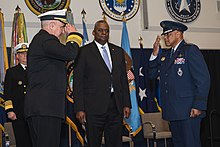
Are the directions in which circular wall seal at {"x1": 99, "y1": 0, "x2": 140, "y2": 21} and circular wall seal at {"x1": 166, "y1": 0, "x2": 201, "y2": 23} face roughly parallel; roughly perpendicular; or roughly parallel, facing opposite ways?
roughly parallel

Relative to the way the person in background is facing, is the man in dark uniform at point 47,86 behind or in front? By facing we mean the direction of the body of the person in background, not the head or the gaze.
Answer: in front

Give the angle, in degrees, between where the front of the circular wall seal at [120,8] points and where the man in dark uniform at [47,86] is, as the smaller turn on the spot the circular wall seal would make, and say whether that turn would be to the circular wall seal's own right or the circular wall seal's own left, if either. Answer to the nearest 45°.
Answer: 0° — it already faces them

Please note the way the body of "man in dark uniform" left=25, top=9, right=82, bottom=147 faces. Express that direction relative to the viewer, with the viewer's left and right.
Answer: facing to the right of the viewer

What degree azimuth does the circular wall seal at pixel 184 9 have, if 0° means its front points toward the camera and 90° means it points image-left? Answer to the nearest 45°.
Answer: approximately 0°

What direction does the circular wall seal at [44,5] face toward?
toward the camera

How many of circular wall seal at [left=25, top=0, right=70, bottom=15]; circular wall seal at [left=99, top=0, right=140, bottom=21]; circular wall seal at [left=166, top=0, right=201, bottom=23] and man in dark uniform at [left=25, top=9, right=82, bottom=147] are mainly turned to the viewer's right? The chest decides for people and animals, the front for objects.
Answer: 1

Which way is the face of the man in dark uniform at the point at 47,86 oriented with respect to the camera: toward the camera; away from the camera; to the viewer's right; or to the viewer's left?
to the viewer's right

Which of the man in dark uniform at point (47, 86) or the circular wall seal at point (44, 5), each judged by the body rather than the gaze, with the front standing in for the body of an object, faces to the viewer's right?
the man in dark uniform

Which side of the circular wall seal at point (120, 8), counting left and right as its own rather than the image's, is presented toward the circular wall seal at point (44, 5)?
right

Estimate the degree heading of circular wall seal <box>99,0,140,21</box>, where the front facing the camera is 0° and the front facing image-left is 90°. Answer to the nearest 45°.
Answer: approximately 0°

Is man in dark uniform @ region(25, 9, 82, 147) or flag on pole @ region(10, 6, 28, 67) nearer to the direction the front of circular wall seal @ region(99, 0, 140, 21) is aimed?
the man in dark uniform

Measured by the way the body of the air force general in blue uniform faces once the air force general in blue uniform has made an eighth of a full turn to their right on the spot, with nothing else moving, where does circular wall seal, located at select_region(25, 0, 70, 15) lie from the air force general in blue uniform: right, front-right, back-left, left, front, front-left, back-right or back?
front-right

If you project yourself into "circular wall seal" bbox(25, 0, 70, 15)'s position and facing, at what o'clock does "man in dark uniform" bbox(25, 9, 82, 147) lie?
The man in dark uniform is roughly at 12 o'clock from the circular wall seal.

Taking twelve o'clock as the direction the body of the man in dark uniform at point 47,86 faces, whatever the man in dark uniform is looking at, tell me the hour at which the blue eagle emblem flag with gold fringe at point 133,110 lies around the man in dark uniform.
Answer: The blue eagle emblem flag with gold fringe is roughly at 10 o'clock from the man in dark uniform.

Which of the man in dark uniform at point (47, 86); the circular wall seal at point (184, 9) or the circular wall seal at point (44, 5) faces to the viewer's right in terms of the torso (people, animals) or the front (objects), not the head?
the man in dark uniform
